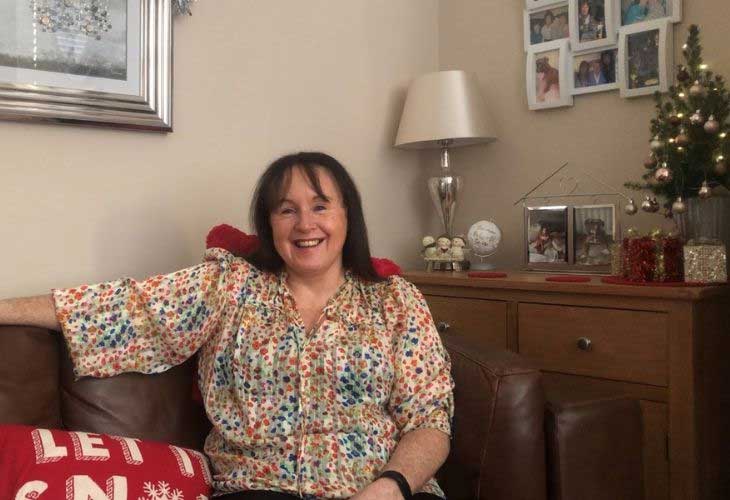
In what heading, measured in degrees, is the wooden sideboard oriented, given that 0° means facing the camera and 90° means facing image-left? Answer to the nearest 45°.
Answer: approximately 45°

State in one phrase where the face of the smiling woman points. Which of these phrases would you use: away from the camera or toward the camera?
toward the camera

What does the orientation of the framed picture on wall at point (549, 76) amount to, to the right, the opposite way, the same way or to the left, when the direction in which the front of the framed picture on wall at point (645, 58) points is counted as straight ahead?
the same way

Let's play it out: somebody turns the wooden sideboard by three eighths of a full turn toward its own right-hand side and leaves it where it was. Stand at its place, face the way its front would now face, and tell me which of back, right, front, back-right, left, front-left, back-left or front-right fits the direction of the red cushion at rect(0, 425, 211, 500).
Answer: back-left

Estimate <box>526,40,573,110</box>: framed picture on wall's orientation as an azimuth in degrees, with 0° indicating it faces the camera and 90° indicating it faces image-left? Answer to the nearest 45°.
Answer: approximately 45°

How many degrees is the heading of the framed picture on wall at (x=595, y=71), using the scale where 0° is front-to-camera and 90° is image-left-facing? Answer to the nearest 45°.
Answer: approximately 45°

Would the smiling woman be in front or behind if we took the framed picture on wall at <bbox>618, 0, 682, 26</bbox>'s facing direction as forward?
in front

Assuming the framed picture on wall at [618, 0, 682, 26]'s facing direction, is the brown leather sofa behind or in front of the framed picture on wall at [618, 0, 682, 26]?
in front

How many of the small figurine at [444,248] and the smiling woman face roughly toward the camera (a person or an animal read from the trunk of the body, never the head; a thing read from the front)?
2

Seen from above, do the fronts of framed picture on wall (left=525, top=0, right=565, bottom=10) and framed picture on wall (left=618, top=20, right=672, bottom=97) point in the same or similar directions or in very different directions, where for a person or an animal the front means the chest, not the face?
same or similar directions

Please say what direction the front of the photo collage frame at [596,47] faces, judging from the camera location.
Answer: facing the viewer and to the left of the viewer
